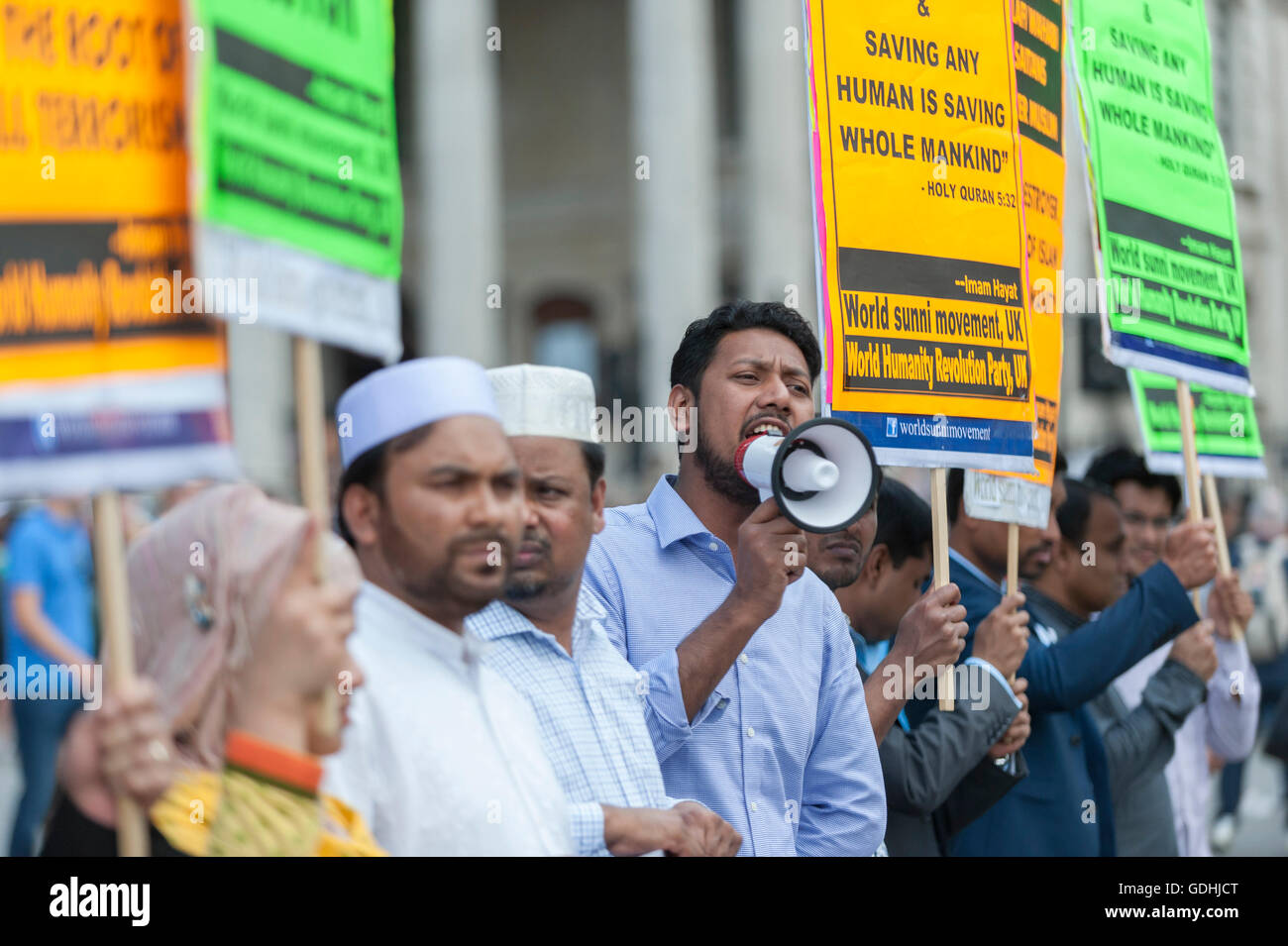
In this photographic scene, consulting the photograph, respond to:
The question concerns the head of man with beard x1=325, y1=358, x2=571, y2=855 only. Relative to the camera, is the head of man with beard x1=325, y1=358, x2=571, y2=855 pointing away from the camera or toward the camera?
toward the camera

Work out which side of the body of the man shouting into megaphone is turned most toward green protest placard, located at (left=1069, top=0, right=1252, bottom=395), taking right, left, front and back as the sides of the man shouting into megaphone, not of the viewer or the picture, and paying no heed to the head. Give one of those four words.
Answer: left

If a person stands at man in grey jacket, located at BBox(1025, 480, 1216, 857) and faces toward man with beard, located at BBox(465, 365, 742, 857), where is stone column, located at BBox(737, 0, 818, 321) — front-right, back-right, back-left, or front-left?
back-right
